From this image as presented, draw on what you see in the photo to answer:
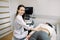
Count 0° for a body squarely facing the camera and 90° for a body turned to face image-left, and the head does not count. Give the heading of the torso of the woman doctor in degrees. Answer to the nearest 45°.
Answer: approximately 270°
